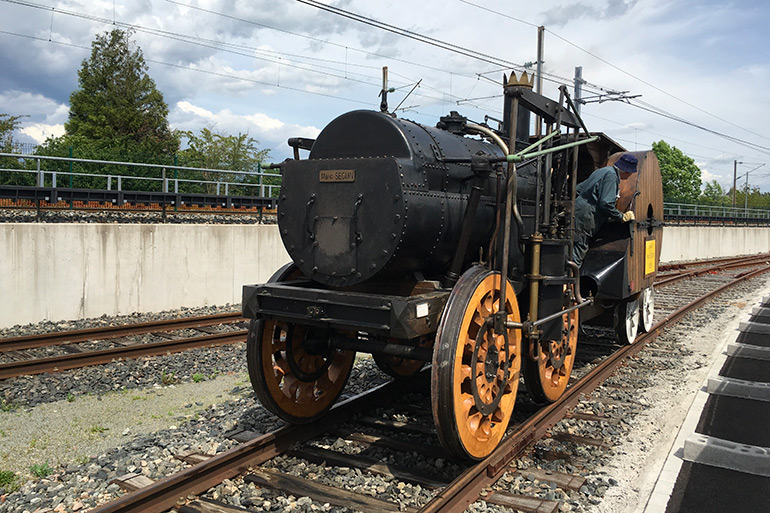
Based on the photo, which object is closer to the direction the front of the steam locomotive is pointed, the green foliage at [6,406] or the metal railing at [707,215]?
the green foliage

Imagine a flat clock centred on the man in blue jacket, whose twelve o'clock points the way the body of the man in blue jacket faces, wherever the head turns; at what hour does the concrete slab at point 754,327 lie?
The concrete slab is roughly at 10 o'clock from the man in blue jacket.

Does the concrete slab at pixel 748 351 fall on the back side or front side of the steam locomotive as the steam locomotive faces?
on the back side

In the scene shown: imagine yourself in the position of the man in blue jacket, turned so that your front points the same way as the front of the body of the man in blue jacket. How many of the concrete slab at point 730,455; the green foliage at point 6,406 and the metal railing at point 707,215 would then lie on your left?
1

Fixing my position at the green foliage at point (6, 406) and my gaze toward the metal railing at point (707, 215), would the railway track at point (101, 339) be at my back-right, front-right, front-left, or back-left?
front-left

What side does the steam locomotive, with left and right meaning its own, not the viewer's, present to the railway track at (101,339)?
right

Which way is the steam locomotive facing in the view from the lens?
facing the viewer and to the left of the viewer

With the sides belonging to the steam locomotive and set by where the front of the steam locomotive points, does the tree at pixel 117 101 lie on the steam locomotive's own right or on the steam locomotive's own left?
on the steam locomotive's own right
